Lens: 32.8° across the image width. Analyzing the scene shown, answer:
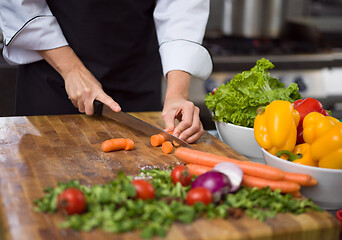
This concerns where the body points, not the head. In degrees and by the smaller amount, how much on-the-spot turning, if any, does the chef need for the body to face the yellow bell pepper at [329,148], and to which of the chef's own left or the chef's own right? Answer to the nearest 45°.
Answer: approximately 45° to the chef's own left

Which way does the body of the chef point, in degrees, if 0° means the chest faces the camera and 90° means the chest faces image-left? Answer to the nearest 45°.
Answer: approximately 0°

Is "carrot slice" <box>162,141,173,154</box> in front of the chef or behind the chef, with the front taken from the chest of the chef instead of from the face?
in front

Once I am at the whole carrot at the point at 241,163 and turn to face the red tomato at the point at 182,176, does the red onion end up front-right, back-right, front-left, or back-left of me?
front-left

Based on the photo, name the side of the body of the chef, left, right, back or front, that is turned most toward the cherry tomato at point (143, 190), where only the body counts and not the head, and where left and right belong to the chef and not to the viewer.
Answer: front

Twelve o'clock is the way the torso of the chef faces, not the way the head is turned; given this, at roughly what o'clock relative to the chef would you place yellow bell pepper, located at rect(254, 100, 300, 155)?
The yellow bell pepper is roughly at 11 o'clock from the chef.

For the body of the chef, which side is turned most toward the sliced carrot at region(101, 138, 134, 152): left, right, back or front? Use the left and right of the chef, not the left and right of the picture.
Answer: front

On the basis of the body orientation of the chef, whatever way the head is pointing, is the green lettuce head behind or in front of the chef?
in front

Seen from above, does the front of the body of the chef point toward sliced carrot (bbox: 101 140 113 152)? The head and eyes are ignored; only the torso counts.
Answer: yes

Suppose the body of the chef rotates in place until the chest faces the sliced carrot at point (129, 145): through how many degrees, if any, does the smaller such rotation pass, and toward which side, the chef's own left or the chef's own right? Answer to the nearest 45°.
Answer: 0° — they already face it

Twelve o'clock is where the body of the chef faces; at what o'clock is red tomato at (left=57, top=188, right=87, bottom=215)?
The red tomato is roughly at 12 o'clock from the chef.

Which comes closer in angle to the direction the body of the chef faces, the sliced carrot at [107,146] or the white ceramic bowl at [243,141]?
the sliced carrot

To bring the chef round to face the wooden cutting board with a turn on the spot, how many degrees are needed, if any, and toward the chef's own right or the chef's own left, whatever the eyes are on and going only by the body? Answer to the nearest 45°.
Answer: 0° — they already face it

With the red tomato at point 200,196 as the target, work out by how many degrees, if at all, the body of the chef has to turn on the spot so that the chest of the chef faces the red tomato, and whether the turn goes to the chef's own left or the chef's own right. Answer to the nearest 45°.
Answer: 0° — they already face it
